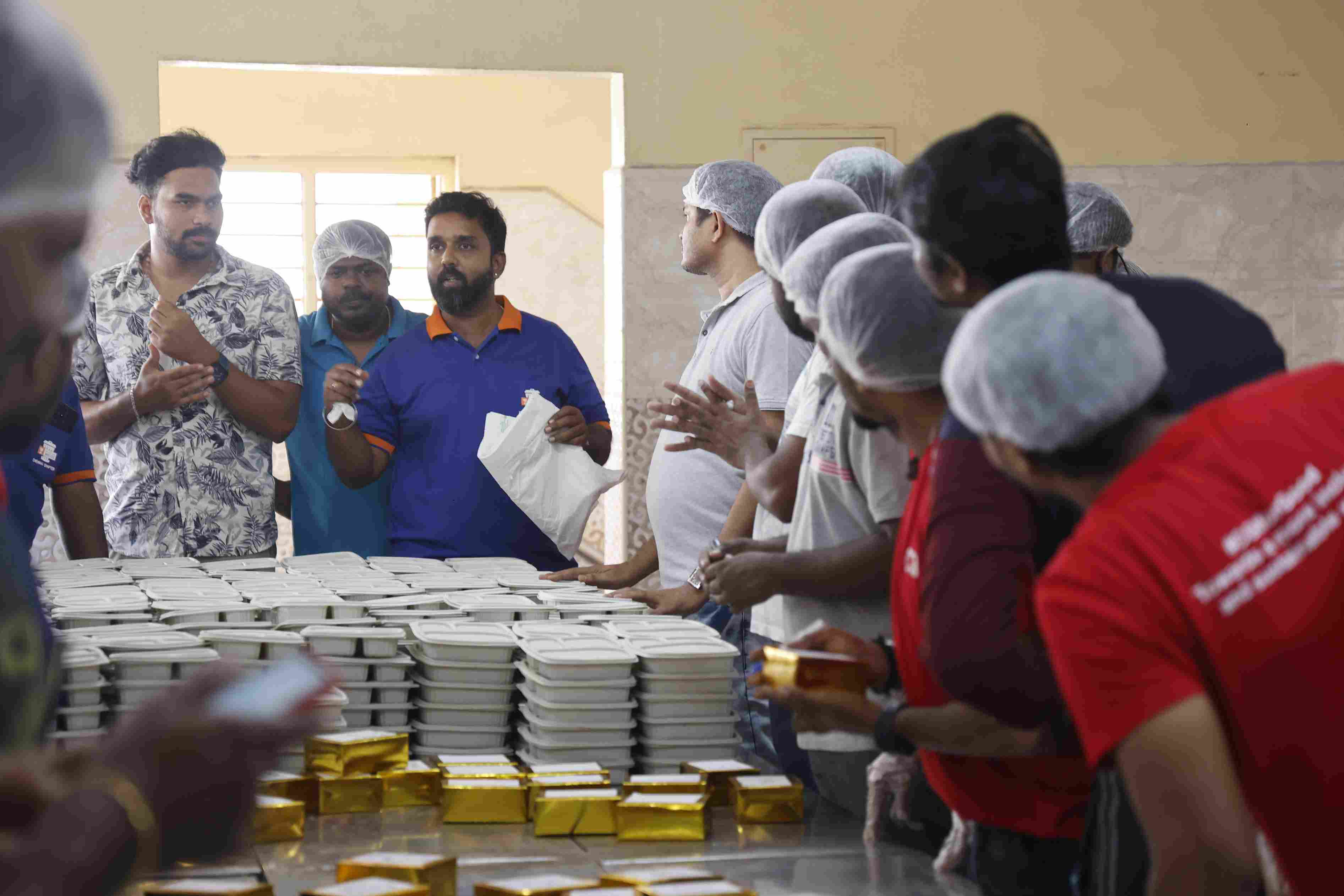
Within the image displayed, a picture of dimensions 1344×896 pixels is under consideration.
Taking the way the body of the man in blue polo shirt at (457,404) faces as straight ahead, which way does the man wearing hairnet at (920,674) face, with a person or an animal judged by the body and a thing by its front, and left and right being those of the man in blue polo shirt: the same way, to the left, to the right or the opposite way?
to the right

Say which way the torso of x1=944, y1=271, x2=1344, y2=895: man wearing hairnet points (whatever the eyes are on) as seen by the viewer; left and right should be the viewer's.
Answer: facing away from the viewer and to the left of the viewer

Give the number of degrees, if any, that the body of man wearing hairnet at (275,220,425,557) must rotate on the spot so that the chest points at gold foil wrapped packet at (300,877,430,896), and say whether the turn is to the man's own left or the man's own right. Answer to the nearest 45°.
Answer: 0° — they already face it

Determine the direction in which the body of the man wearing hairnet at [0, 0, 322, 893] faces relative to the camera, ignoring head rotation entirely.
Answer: to the viewer's right

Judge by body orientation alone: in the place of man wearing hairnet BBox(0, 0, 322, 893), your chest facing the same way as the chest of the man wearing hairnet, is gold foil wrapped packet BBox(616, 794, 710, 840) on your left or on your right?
on your left

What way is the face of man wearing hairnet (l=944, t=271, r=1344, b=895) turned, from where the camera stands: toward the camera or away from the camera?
away from the camera

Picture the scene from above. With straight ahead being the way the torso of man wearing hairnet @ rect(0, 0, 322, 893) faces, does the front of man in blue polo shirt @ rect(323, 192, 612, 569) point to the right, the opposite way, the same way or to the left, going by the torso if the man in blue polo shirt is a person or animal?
to the right

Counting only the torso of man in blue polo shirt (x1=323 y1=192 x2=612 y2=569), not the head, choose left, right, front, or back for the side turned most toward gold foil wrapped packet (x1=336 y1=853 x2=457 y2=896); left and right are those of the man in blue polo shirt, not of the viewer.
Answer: front

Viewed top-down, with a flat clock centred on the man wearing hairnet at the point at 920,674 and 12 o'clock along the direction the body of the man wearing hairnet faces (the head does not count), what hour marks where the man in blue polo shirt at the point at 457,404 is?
The man in blue polo shirt is roughly at 2 o'clock from the man wearing hairnet.

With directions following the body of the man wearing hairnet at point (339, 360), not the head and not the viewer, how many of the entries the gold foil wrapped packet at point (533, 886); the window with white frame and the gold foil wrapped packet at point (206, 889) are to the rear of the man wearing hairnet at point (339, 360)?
1

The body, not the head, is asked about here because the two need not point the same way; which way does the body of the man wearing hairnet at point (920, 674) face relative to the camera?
to the viewer's left

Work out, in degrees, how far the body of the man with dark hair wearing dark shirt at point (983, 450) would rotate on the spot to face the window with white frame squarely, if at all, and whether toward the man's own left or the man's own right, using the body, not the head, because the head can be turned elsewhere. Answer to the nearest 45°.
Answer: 0° — they already face it

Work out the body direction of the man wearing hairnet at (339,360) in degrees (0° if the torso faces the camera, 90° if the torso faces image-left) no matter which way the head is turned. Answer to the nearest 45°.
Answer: approximately 0°

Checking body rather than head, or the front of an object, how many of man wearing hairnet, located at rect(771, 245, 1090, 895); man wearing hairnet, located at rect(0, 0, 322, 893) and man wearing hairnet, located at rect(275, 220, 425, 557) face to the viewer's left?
1
